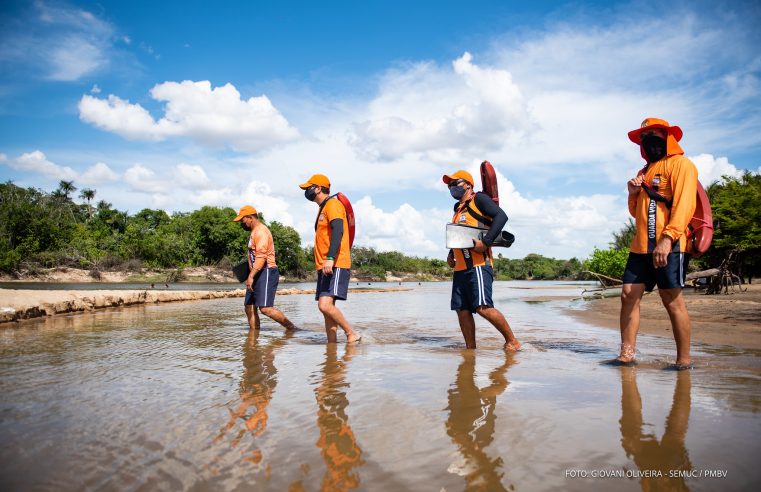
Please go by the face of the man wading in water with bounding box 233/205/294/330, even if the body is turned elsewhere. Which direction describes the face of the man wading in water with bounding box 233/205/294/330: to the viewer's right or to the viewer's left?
to the viewer's left

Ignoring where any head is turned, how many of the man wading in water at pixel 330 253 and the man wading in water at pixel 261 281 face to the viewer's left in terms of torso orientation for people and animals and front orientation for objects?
2

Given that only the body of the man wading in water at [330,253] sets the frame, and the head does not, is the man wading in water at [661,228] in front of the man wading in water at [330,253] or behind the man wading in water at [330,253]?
behind

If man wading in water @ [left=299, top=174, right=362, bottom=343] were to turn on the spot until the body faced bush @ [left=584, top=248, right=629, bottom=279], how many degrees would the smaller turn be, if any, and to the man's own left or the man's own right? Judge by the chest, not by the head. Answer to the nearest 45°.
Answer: approximately 135° to the man's own right

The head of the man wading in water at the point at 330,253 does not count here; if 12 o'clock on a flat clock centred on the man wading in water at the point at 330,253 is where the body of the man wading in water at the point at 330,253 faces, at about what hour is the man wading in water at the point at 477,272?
the man wading in water at the point at 477,272 is roughly at 7 o'clock from the man wading in water at the point at 330,253.

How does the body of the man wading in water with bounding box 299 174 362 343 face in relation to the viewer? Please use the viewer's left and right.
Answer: facing to the left of the viewer

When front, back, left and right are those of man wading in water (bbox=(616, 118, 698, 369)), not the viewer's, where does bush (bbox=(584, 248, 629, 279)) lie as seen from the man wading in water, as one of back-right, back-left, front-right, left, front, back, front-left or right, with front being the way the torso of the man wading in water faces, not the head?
back-right

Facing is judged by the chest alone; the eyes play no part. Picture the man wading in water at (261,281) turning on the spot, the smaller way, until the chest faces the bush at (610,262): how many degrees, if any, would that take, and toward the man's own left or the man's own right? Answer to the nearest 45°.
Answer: approximately 135° to the man's own right

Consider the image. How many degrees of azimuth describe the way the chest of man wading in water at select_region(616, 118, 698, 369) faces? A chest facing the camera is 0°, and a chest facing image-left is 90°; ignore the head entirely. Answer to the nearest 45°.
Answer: approximately 45°

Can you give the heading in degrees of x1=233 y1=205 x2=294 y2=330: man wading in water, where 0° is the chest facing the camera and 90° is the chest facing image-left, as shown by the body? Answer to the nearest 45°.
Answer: approximately 90°
